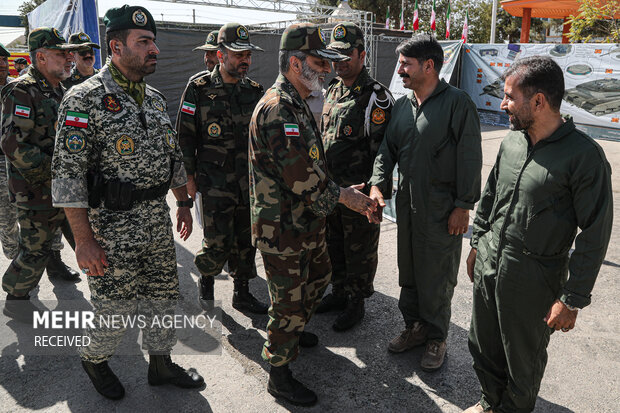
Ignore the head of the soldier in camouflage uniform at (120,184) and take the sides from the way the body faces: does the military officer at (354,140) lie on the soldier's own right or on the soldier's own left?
on the soldier's own left

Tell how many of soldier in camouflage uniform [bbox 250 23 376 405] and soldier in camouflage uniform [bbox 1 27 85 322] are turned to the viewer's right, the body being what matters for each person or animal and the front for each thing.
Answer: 2

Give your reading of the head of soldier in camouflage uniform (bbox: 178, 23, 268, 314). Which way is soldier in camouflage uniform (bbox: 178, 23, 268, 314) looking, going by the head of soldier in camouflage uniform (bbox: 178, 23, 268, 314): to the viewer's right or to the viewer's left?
to the viewer's right

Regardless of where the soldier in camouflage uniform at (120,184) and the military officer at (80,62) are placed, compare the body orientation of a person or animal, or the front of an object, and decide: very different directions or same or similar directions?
same or similar directions

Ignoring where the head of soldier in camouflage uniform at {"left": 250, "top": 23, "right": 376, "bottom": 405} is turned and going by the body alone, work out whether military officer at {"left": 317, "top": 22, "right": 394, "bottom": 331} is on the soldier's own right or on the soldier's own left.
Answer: on the soldier's own left

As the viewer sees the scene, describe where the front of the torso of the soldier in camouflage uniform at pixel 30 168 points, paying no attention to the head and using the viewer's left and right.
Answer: facing to the right of the viewer

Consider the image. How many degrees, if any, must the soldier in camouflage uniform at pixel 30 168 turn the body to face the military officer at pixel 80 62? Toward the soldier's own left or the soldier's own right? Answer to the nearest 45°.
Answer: approximately 90° to the soldier's own left

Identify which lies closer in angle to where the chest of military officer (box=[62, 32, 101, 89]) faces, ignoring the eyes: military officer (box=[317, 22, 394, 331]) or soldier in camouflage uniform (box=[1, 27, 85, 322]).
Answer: the military officer

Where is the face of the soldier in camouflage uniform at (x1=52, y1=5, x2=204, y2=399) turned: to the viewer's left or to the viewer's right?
to the viewer's right

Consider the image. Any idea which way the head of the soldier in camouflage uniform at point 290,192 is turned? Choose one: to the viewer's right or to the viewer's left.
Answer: to the viewer's right

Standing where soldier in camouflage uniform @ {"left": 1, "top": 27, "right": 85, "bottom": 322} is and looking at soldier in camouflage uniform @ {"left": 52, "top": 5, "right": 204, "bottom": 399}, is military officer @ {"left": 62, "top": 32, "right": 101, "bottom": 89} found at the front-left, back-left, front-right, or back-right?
back-left

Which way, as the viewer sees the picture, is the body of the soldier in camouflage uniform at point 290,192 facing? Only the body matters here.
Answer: to the viewer's right

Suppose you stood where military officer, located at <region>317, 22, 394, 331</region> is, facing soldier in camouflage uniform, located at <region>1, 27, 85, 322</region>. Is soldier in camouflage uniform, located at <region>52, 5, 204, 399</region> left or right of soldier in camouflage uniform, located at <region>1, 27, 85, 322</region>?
left
